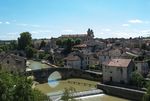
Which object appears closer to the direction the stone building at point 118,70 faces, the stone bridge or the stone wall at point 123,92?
the stone wall

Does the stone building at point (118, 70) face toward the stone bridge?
no

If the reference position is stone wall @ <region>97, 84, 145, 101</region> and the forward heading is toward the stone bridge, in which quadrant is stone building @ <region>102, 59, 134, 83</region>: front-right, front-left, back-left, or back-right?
front-right

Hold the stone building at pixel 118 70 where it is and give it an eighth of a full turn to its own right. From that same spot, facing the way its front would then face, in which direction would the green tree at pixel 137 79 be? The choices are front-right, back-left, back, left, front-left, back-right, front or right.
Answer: left

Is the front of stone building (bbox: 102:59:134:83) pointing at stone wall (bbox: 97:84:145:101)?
yes

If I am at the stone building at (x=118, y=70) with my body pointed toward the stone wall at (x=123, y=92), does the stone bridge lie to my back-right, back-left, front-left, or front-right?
back-right

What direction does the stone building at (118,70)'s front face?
toward the camera
